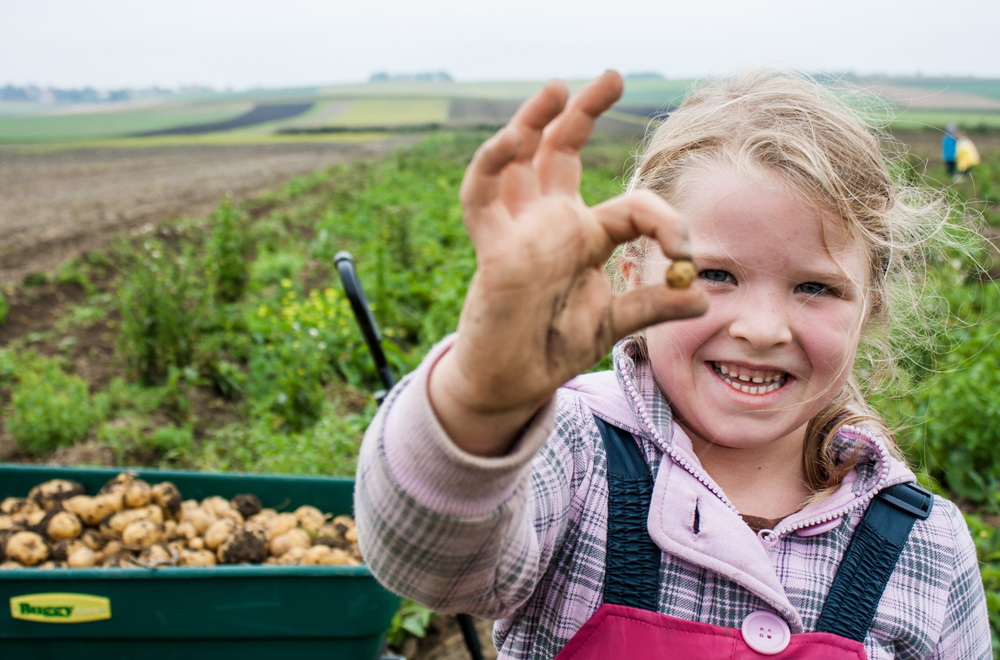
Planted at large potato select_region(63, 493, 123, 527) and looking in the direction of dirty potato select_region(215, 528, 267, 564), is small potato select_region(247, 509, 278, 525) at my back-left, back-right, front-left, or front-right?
front-left

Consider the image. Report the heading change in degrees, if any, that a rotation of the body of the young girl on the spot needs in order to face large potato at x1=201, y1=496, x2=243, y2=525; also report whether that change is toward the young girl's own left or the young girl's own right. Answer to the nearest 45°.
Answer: approximately 135° to the young girl's own right

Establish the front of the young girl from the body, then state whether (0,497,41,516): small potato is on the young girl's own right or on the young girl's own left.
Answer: on the young girl's own right

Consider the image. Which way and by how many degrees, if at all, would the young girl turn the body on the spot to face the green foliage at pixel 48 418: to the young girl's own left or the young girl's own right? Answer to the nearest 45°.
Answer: approximately 135° to the young girl's own right

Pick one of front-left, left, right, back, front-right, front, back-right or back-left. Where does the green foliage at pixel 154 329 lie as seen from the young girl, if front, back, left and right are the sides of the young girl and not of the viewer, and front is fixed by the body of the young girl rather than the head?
back-right

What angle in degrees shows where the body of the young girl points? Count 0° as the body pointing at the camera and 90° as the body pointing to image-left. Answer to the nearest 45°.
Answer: approximately 0°

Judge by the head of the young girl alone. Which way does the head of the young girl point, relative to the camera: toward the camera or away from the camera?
toward the camera
